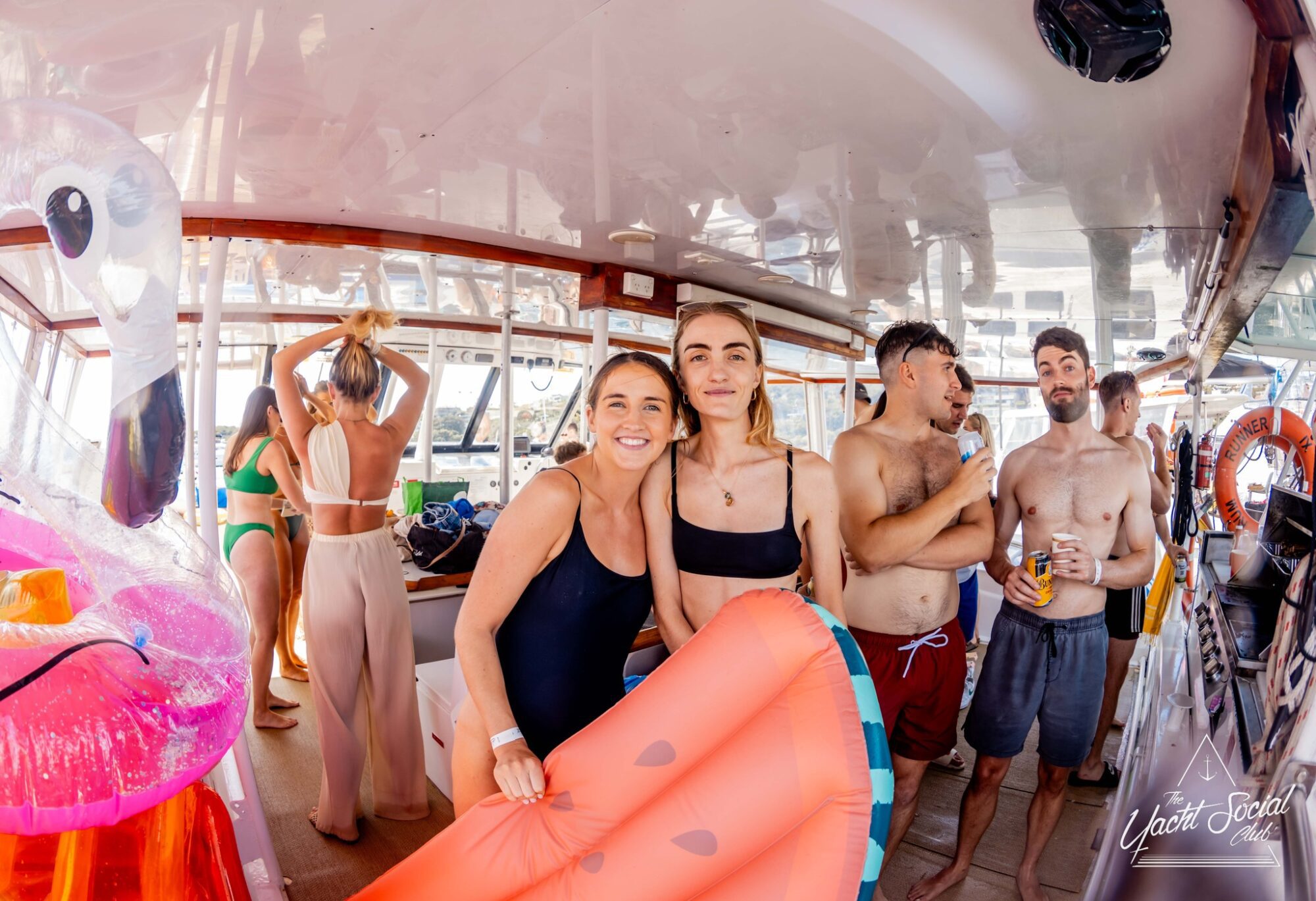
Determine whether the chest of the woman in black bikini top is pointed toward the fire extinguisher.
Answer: no

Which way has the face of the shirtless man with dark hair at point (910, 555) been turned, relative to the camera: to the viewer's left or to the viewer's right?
to the viewer's right

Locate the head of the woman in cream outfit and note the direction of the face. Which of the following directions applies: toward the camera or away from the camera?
away from the camera

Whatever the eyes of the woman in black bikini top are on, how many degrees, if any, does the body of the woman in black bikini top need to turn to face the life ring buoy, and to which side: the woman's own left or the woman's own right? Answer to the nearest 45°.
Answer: approximately 90° to the woman's own left

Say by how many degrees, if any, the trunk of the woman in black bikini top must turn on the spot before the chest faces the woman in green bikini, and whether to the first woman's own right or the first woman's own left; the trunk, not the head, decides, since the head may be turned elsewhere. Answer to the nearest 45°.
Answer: approximately 90° to the first woman's own right

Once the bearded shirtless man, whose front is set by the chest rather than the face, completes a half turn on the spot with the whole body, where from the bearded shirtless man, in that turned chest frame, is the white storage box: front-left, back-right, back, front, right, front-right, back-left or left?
left

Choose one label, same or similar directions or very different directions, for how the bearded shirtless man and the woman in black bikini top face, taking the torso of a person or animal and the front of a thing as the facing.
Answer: same or similar directions

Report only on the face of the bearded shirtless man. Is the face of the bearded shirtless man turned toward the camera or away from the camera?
toward the camera

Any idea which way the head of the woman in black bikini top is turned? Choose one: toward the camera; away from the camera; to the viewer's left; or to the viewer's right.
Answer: toward the camera

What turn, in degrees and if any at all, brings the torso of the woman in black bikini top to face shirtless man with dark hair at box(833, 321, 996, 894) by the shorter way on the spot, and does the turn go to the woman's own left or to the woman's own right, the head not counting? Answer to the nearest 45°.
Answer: approximately 135° to the woman's own left

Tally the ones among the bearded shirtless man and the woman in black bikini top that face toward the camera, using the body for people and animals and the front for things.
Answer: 2

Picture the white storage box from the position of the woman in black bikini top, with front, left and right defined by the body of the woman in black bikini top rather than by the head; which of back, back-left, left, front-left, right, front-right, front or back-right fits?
back-right

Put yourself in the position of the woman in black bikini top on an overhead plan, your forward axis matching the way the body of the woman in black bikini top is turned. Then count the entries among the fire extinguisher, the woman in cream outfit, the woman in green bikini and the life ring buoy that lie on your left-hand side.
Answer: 2

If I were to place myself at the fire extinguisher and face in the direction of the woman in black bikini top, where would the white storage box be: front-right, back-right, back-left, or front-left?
front-right

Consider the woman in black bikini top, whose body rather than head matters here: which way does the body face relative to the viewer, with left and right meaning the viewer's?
facing the viewer

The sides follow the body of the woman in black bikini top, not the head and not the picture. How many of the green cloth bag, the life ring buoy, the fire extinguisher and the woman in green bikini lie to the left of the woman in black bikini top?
2
